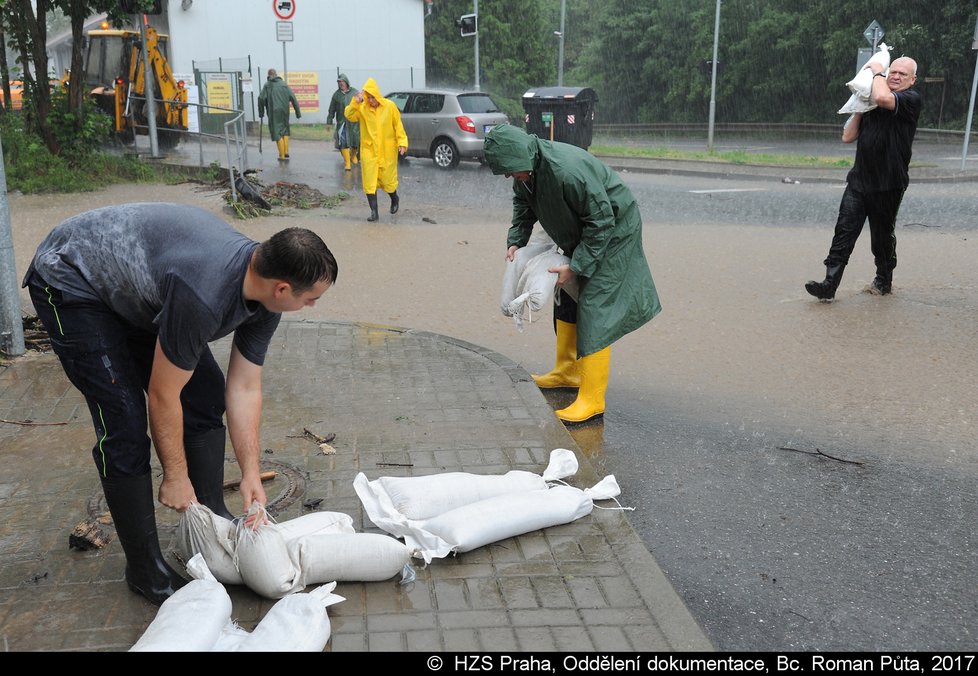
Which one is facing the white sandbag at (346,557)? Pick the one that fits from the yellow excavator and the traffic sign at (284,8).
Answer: the traffic sign

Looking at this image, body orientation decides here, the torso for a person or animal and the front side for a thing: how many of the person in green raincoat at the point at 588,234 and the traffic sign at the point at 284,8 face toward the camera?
1

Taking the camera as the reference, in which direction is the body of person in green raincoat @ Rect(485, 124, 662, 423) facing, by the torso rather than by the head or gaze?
to the viewer's left

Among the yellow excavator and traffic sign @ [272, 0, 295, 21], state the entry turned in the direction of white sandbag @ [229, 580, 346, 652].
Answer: the traffic sign

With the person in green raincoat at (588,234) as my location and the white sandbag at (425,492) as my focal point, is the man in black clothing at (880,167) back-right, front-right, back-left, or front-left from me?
back-left

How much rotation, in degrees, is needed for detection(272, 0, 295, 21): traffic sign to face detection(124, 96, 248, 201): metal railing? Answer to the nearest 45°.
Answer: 0° — it already faces it

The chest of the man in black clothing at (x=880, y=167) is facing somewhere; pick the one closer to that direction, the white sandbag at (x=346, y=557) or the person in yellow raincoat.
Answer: the white sandbag

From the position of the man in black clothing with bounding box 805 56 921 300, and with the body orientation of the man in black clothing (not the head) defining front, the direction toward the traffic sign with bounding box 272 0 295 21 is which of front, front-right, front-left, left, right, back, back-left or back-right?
right

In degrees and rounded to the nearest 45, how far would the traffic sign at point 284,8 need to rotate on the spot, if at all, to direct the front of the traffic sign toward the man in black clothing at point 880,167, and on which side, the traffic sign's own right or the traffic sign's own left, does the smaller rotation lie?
0° — it already faces them

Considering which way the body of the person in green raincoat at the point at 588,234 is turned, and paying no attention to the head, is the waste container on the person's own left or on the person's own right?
on the person's own right

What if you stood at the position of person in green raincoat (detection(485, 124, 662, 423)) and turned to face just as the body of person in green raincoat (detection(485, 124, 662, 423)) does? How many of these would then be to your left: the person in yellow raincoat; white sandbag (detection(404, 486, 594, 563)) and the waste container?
1

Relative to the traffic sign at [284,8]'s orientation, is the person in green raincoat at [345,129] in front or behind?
in front

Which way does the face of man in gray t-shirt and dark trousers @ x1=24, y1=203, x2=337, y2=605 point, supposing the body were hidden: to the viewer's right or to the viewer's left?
to the viewer's right

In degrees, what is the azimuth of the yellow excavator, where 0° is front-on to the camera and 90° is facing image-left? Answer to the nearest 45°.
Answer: approximately 135°

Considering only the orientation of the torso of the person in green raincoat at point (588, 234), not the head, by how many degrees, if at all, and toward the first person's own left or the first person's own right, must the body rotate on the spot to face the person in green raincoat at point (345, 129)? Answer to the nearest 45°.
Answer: approximately 90° to the first person's own right

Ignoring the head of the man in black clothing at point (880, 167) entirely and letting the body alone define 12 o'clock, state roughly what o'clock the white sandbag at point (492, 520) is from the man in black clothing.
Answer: The white sandbag is roughly at 11 o'clock from the man in black clothing.
